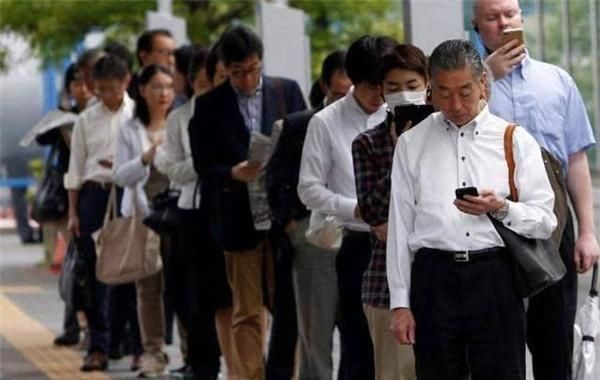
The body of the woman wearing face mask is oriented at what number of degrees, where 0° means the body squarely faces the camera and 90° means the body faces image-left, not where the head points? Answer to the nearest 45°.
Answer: approximately 0°

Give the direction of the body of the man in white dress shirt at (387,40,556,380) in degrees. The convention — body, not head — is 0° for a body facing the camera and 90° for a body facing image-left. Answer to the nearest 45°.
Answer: approximately 0°

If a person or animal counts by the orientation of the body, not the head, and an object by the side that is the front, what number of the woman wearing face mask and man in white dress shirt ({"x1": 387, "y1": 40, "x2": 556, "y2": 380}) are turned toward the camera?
2
